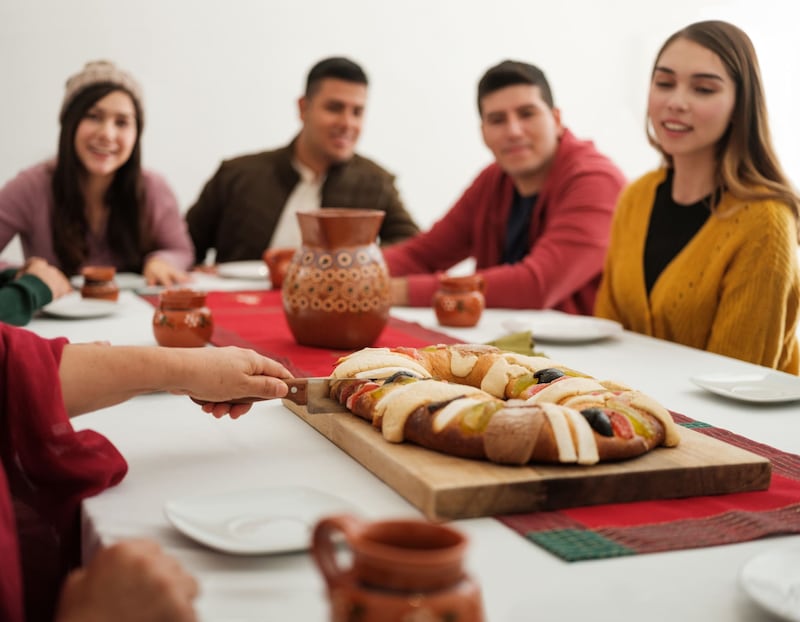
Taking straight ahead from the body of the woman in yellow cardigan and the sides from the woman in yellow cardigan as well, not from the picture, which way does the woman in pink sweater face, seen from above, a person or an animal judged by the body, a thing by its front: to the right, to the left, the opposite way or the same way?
to the left

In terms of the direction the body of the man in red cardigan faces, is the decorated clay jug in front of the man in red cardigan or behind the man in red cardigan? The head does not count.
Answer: in front

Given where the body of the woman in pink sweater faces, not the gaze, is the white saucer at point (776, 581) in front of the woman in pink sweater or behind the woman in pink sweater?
in front

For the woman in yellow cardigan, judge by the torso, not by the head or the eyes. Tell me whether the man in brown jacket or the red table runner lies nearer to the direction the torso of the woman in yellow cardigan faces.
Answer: the red table runner

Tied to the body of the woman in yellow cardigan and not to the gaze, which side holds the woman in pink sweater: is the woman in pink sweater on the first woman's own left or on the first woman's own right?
on the first woman's own right

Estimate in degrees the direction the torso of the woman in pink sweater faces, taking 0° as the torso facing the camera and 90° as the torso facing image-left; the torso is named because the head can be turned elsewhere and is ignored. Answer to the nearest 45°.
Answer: approximately 0°

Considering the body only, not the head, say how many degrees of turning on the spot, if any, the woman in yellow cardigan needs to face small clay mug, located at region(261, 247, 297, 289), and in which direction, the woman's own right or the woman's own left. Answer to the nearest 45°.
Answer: approximately 45° to the woman's own right

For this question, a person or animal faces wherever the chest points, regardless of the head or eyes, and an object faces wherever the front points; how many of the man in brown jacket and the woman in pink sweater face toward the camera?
2

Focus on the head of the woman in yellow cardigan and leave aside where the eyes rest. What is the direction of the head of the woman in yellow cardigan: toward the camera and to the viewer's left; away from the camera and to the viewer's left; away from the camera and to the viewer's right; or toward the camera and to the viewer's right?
toward the camera and to the viewer's left

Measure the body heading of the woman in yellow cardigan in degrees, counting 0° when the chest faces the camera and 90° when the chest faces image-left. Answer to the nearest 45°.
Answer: approximately 45°

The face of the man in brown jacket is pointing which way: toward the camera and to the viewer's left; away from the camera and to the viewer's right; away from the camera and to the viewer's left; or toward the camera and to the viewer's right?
toward the camera and to the viewer's right

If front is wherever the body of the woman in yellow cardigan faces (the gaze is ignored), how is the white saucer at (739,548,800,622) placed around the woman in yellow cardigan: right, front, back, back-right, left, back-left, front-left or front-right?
front-left
